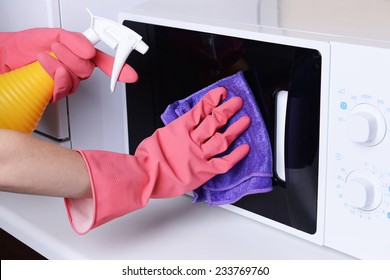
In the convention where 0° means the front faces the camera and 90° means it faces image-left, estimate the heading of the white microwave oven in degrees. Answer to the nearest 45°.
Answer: approximately 45°
